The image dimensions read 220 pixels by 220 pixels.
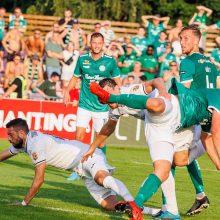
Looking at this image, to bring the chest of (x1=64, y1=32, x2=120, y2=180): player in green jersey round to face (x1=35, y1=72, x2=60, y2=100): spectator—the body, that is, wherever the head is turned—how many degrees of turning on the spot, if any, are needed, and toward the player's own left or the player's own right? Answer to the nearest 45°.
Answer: approximately 180°

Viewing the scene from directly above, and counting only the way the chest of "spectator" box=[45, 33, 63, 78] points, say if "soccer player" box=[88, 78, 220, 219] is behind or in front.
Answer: in front

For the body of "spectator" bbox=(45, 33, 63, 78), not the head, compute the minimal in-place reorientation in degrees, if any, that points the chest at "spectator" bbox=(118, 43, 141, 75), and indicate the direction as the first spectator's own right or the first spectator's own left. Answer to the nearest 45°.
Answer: approximately 45° to the first spectator's own left

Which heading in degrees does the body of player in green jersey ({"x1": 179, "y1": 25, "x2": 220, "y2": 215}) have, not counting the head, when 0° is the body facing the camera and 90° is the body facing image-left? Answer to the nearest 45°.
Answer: approximately 135°

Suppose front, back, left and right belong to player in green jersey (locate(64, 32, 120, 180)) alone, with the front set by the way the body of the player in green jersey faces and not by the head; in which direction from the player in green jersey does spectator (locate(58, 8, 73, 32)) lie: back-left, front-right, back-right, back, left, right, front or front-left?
back

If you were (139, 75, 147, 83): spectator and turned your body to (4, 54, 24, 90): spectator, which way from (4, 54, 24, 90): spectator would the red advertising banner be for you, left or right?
left

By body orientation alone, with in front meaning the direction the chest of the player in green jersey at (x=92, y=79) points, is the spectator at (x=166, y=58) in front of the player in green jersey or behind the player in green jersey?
behind

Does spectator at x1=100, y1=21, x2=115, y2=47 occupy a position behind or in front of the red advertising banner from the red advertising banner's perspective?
behind

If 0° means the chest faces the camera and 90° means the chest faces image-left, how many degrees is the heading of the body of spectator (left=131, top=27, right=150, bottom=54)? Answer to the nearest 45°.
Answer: approximately 0°

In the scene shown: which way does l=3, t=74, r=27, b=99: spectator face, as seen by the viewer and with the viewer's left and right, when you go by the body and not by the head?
facing to the left of the viewer
